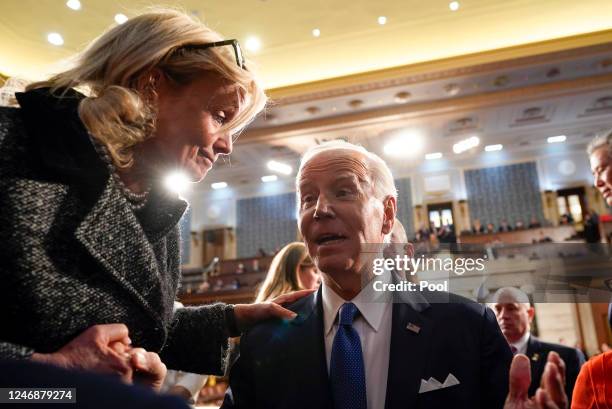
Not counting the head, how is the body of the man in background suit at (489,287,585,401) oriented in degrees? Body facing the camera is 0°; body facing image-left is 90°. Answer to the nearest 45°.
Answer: approximately 45°

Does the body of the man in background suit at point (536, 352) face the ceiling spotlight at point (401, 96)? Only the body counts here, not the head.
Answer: no

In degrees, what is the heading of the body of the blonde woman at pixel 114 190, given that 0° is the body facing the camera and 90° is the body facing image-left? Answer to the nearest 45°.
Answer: approximately 315°

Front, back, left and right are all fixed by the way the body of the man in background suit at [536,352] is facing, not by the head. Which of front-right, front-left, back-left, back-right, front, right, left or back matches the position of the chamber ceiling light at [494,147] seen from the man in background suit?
back-right

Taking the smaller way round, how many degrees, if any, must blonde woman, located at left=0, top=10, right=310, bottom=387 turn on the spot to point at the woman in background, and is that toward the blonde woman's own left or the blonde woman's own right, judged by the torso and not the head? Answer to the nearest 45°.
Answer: approximately 90° to the blonde woman's own left

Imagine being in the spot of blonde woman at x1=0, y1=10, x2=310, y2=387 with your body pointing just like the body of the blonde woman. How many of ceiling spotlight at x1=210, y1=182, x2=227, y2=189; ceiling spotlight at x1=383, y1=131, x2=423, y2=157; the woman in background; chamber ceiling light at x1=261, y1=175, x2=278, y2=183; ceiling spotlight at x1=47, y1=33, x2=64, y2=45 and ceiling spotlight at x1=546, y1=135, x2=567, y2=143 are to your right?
0

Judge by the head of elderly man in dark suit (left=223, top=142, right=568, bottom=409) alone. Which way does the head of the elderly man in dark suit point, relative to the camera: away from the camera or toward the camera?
toward the camera

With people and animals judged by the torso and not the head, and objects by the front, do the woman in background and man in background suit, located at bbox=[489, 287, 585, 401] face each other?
no

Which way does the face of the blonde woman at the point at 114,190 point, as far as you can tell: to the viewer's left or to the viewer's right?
to the viewer's right
